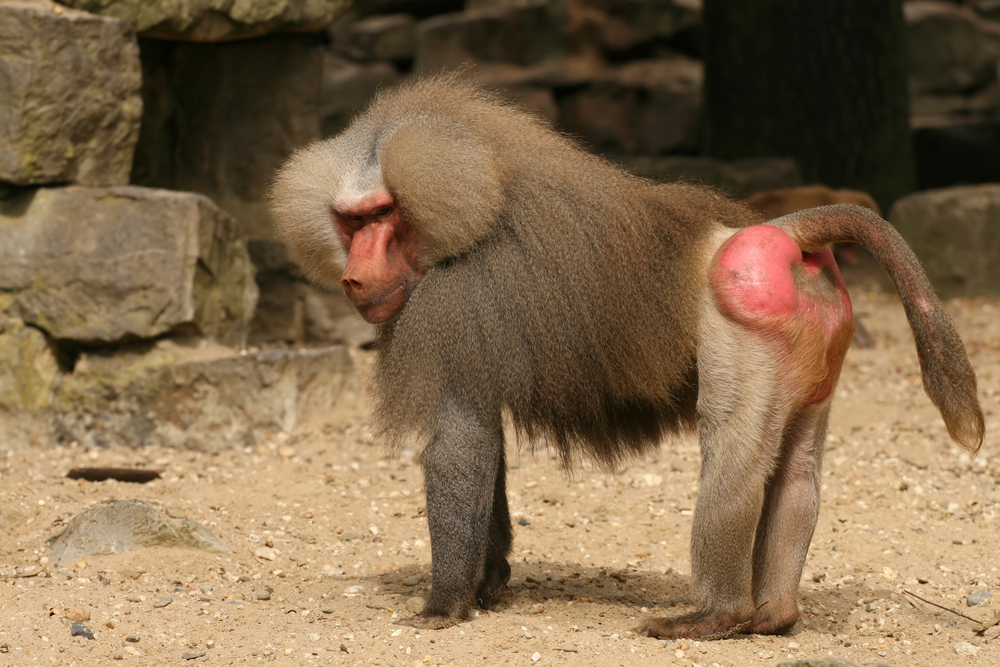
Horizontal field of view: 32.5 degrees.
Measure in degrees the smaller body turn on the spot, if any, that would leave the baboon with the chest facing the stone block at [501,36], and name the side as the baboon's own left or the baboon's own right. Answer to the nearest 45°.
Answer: approximately 90° to the baboon's own right

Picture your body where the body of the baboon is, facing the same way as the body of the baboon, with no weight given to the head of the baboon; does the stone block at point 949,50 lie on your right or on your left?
on your right

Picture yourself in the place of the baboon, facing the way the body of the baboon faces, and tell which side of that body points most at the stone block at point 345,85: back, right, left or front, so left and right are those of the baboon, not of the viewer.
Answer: right

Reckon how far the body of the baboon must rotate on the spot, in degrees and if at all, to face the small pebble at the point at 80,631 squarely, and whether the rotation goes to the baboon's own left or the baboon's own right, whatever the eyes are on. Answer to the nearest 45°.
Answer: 0° — it already faces it

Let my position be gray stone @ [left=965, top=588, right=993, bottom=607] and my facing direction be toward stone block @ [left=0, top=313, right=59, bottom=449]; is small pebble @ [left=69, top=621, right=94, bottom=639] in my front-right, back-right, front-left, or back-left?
front-left

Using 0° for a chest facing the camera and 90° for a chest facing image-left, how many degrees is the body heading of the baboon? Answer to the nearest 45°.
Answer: approximately 90°

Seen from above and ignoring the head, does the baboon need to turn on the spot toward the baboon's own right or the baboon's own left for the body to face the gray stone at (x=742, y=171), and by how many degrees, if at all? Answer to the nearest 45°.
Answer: approximately 90° to the baboon's own right

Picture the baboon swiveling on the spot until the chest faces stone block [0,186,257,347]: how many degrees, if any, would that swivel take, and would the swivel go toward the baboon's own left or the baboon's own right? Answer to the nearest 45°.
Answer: approximately 45° to the baboon's own right

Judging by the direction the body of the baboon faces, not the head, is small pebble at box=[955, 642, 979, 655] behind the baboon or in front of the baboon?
behind

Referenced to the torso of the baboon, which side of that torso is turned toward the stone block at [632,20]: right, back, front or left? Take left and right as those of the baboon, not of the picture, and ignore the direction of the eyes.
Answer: right

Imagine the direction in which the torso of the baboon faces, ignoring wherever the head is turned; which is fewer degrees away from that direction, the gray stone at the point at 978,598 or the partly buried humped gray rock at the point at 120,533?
the partly buried humped gray rock
